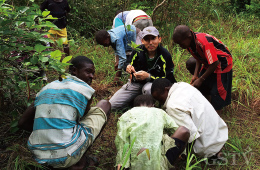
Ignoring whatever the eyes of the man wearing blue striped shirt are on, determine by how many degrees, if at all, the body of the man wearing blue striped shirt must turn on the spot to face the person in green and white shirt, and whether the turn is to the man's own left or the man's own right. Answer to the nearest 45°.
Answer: approximately 45° to the man's own right

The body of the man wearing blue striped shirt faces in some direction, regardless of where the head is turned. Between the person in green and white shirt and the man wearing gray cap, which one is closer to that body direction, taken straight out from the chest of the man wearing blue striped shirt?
the man wearing gray cap

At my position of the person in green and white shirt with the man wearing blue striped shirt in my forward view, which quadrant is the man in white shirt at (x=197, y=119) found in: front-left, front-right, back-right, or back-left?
back-right

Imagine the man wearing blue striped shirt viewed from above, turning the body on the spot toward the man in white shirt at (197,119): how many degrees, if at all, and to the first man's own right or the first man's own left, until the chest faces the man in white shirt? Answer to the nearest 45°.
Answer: approximately 45° to the first man's own right

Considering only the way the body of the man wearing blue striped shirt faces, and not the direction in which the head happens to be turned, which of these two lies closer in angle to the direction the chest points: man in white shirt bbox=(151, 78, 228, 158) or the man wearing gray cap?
the man wearing gray cap

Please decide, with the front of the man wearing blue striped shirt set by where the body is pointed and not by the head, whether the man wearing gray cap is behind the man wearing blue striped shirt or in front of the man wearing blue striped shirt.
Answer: in front

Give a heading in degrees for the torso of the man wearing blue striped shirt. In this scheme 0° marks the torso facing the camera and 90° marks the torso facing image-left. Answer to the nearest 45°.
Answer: approximately 225°
